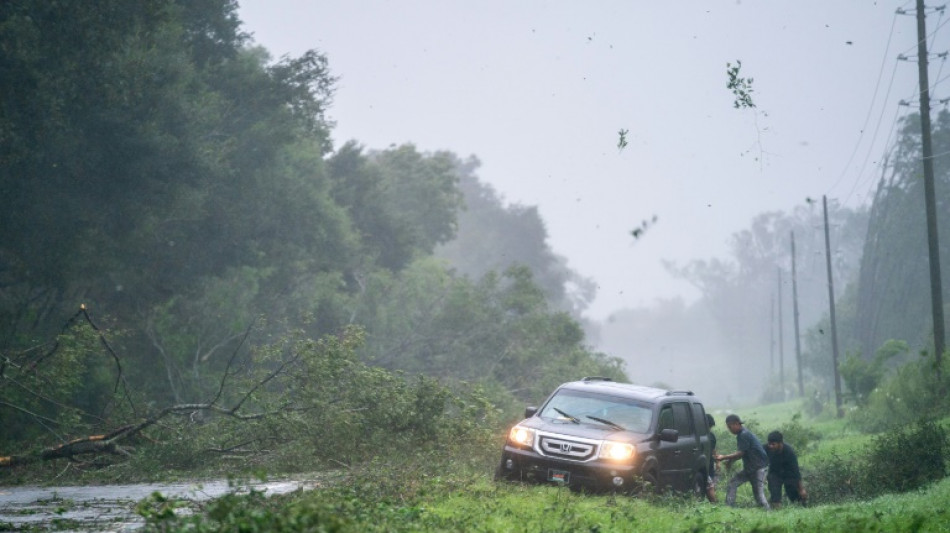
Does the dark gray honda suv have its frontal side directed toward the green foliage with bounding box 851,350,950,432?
no

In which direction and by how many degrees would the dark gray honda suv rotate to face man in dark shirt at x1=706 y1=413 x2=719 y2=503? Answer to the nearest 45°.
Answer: approximately 180°

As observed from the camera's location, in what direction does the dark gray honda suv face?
facing the viewer and to the left of the viewer

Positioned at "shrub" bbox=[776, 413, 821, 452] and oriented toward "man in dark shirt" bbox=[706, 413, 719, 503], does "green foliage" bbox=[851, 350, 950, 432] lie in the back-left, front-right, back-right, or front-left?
back-left

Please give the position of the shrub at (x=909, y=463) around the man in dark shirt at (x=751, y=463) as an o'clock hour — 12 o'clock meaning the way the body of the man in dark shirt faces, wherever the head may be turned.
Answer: The shrub is roughly at 5 o'clock from the man in dark shirt.

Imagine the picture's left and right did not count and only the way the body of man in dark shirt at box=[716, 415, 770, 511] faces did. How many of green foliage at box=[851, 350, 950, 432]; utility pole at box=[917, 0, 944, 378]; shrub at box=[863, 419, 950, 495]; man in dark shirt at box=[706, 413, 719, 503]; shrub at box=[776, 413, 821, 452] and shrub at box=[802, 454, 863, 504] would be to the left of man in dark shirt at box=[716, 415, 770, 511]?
0

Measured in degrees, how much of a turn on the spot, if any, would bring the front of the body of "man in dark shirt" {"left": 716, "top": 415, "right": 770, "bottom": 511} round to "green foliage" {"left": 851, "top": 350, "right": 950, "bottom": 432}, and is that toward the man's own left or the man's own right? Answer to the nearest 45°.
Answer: approximately 90° to the man's own right

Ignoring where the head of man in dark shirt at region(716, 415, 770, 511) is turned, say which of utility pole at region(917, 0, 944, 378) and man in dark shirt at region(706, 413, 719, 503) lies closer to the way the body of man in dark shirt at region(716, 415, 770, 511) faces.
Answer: the man in dark shirt

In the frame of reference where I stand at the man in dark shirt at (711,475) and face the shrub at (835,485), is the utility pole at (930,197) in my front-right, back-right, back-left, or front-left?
front-left

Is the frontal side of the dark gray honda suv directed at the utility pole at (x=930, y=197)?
no

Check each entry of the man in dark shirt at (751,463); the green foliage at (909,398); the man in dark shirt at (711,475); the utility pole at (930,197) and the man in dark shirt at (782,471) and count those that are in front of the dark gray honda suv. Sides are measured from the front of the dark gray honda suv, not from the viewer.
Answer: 0

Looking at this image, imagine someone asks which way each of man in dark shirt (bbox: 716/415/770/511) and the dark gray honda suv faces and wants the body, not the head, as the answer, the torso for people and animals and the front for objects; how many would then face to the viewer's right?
0

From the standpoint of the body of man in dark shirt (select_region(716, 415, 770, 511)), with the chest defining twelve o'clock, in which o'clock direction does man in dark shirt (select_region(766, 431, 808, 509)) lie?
man in dark shirt (select_region(766, 431, 808, 509)) is roughly at 5 o'clock from man in dark shirt (select_region(716, 415, 770, 511)).

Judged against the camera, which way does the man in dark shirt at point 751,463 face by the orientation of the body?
to the viewer's left

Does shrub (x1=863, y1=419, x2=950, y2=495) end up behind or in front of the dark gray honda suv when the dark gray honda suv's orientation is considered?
behind
